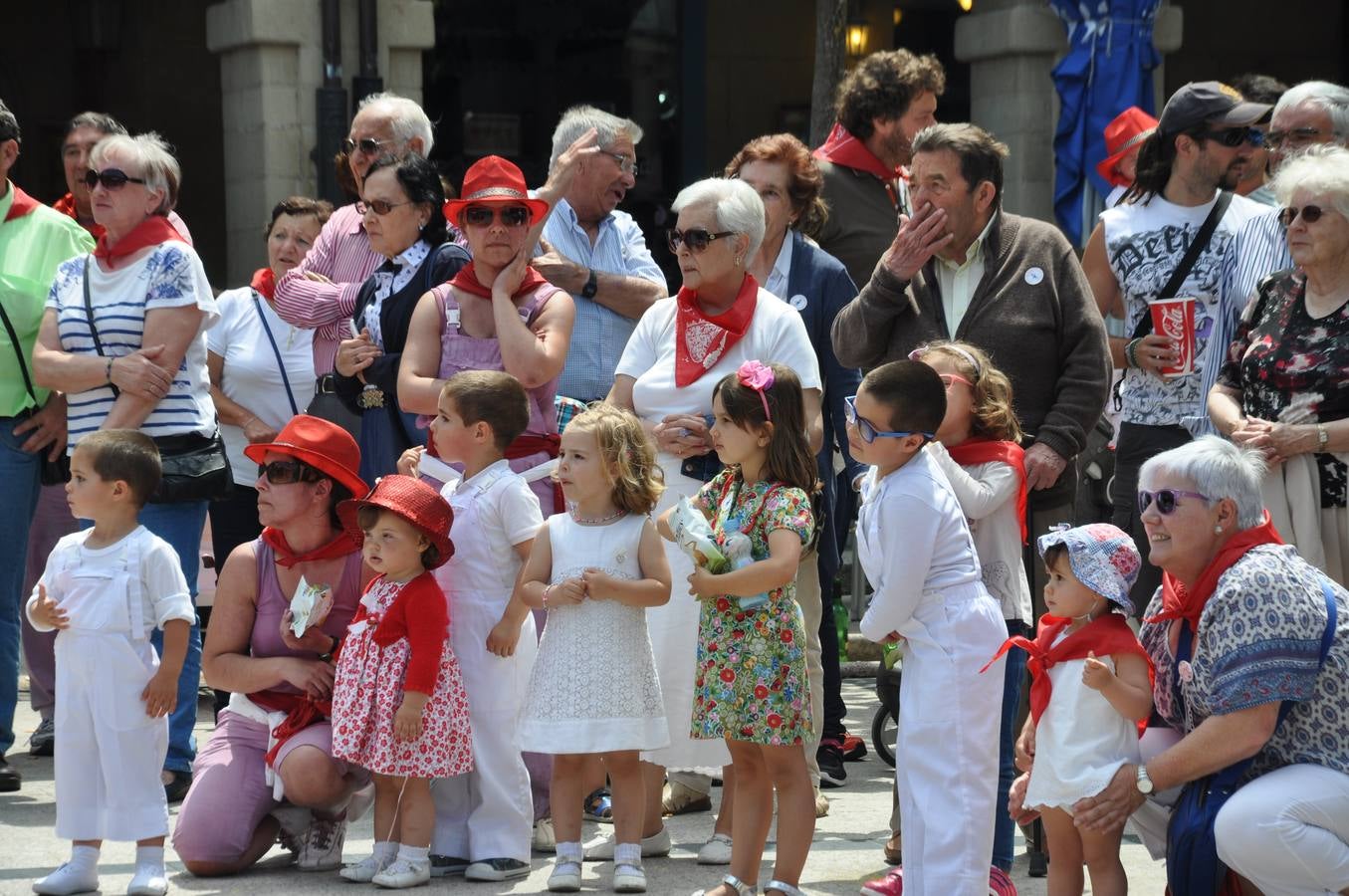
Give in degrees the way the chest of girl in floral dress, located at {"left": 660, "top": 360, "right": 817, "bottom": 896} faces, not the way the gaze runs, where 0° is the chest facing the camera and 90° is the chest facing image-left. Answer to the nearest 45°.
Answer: approximately 45°

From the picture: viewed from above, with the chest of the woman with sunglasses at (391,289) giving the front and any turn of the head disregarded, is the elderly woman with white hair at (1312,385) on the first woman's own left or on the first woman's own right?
on the first woman's own left

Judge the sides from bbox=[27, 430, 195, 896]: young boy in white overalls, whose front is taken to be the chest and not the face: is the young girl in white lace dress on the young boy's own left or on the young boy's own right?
on the young boy's own left

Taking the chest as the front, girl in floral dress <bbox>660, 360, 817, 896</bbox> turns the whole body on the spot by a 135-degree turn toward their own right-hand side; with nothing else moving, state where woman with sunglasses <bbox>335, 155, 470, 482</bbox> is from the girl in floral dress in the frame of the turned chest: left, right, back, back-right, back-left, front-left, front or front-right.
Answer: front-left

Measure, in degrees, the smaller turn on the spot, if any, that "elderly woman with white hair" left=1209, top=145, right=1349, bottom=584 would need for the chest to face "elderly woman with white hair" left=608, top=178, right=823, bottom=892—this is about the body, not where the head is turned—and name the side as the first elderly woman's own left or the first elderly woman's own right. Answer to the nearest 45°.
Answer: approximately 45° to the first elderly woman's own right

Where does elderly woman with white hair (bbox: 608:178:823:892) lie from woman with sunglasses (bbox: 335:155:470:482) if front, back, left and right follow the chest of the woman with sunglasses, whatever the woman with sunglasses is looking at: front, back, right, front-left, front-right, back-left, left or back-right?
left

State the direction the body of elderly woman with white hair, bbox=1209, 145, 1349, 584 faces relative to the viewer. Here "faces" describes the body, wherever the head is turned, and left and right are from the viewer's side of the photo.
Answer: facing the viewer and to the left of the viewer

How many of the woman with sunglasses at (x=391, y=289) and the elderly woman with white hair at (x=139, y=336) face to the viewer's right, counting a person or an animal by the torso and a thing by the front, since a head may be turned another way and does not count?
0

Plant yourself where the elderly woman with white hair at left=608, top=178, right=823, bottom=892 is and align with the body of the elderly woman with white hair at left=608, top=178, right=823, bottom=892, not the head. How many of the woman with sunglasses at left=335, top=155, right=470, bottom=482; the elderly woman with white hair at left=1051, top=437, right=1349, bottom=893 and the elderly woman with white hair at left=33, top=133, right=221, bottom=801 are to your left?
1
